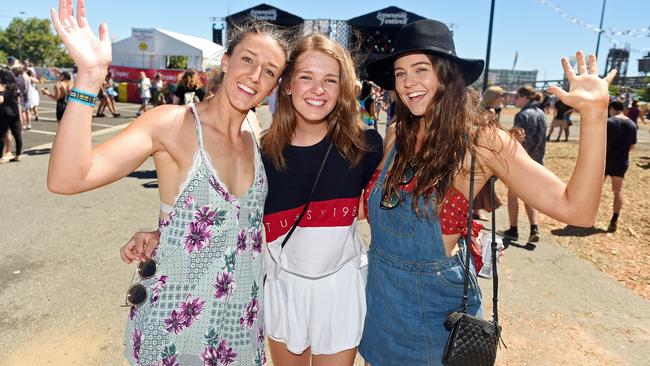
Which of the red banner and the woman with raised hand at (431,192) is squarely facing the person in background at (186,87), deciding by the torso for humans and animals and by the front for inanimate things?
the red banner

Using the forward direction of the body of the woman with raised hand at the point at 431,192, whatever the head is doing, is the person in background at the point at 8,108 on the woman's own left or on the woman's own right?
on the woman's own right

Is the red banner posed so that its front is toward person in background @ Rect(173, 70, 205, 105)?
yes
